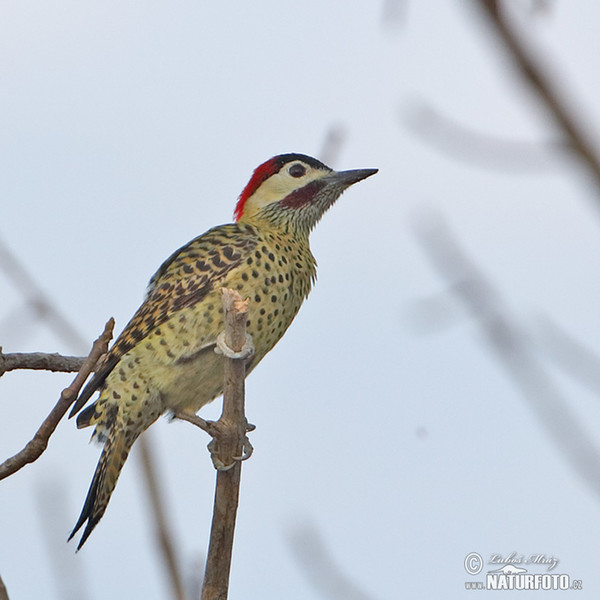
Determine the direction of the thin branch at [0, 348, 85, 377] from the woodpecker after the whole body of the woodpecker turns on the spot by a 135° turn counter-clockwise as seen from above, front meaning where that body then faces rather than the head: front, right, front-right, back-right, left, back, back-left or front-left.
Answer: left

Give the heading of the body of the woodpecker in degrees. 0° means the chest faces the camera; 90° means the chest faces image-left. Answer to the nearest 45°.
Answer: approximately 270°
